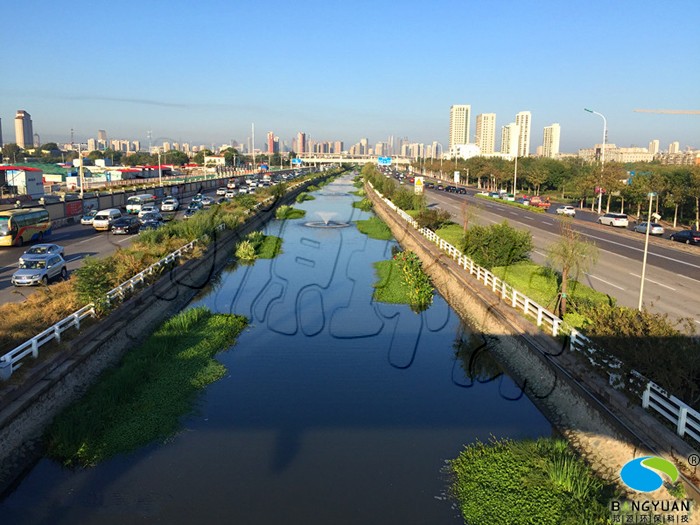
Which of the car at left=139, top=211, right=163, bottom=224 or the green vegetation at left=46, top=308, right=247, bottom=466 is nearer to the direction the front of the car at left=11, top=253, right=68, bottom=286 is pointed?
the green vegetation

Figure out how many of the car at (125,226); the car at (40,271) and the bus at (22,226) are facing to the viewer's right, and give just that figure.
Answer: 0

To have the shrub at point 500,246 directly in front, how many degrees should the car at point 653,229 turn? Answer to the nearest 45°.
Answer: approximately 135° to its left

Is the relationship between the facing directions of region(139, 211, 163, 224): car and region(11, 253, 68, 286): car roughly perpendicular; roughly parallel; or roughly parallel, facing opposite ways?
roughly parallel

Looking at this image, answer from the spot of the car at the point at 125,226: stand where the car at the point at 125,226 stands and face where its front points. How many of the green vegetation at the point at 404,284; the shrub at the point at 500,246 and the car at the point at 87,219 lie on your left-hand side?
2

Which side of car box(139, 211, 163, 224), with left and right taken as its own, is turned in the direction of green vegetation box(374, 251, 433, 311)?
left

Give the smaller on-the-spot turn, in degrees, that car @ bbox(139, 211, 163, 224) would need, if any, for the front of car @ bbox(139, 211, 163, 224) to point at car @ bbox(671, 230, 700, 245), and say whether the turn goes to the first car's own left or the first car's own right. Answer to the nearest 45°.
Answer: approximately 90° to the first car's own left

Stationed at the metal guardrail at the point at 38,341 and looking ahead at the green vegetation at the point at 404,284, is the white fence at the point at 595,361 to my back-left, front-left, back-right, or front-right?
front-right

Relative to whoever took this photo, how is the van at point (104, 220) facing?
facing the viewer and to the left of the viewer

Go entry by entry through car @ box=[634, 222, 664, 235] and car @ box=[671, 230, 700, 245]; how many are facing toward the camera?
0

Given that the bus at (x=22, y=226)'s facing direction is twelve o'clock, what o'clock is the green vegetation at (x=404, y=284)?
The green vegetation is roughly at 9 o'clock from the bus.

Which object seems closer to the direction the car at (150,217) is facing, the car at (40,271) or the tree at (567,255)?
the car

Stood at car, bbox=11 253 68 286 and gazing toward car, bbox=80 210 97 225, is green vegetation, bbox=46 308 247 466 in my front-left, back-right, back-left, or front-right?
back-right

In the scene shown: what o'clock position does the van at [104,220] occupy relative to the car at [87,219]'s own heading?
the van at [104,220] is roughly at 10 o'clock from the car at [87,219].

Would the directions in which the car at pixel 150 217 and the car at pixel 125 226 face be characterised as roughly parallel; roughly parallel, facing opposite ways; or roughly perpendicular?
roughly parallel

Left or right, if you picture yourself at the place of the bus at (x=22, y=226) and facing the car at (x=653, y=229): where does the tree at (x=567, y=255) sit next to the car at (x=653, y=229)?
right

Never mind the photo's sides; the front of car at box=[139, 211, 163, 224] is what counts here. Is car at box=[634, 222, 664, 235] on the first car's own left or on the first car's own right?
on the first car's own left
